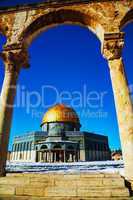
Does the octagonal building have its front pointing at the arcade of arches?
yes

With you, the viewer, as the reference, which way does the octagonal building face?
facing the viewer
